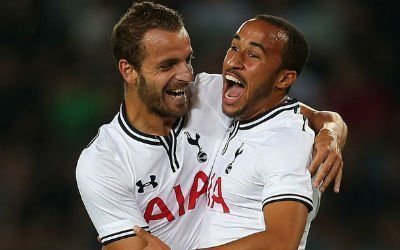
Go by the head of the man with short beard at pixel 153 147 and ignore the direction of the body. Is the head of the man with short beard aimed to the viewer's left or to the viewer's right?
to the viewer's right

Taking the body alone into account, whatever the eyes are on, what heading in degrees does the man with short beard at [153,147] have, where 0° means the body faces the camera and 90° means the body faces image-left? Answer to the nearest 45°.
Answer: approximately 315°
